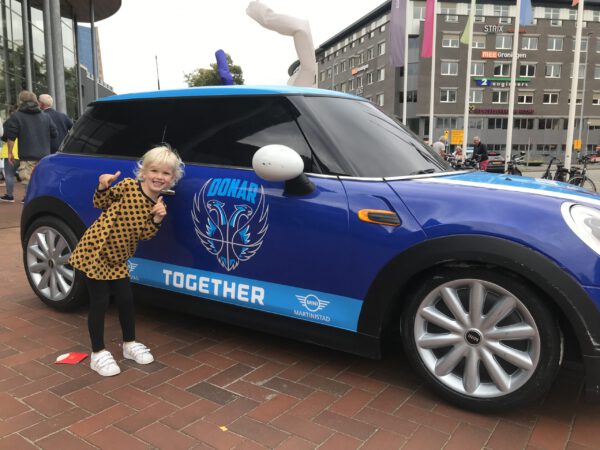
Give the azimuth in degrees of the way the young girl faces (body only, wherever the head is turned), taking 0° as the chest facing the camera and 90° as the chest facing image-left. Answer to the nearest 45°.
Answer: approximately 315°

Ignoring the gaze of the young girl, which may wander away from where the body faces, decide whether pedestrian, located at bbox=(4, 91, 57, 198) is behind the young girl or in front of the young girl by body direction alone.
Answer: behind

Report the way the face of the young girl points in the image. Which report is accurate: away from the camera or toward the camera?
toward the camera

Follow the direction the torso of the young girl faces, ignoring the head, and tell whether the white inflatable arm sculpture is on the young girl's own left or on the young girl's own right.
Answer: on the young girl's own left

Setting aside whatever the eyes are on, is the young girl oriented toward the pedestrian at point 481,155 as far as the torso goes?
no

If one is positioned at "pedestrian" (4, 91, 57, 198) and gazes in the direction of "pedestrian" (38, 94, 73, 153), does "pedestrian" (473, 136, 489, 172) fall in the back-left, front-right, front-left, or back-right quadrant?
front-right
